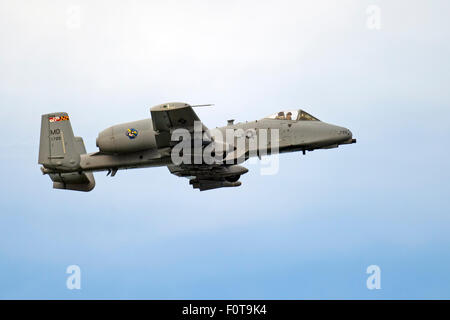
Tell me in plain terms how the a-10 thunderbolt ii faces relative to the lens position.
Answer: facing to the right of the viewer
